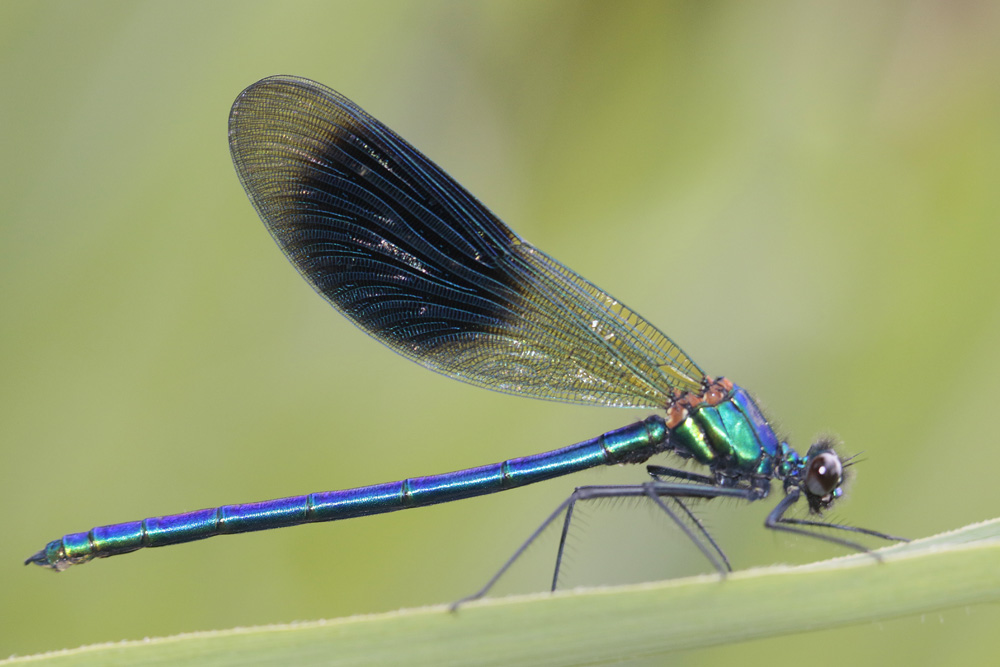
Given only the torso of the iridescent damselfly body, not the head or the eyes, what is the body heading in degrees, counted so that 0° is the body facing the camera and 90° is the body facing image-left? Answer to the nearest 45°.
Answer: approximately 270°
